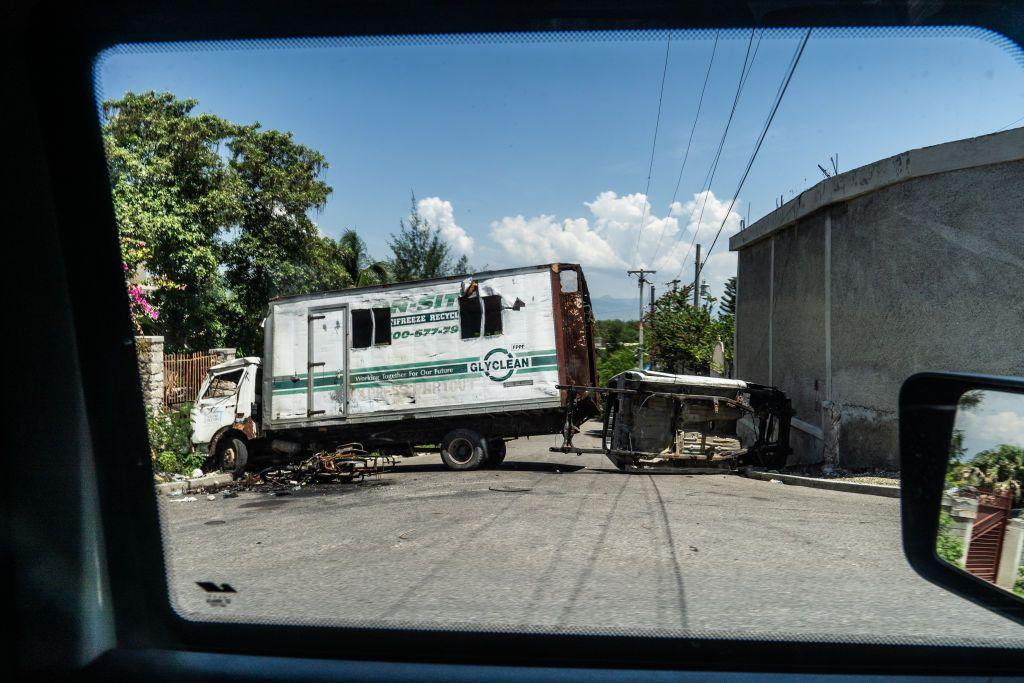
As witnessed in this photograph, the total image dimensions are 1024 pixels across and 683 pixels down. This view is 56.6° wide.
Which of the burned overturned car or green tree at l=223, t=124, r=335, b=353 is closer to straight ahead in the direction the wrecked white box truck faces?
the green tree

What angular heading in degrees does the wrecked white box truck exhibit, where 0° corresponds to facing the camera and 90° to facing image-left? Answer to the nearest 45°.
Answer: approximately 90°

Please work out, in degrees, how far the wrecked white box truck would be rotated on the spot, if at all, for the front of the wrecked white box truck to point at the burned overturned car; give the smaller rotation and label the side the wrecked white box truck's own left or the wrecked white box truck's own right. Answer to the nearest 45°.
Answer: approximately 180°
